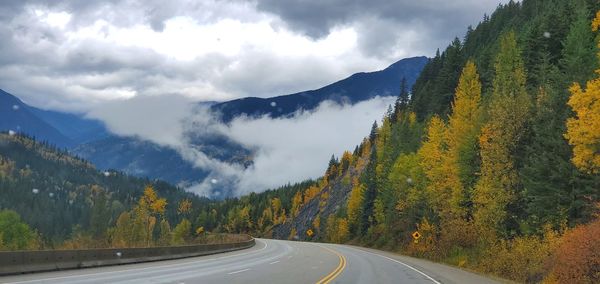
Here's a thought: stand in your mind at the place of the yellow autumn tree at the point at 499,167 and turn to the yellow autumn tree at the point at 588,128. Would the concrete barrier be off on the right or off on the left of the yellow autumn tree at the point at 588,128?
right

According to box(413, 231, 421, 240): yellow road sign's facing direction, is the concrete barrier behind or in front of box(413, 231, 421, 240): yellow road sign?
in front

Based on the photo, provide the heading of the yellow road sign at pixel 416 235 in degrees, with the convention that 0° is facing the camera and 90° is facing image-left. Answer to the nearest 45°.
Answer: approximately 0°

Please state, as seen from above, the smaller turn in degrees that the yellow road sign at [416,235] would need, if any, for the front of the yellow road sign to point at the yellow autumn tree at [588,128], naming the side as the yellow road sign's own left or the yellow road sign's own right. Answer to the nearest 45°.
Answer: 0° — it already faces it

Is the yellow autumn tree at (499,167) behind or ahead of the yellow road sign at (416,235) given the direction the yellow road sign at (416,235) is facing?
ahead

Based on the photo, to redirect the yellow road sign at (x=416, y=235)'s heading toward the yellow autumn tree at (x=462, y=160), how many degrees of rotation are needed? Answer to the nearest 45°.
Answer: approximately 45° to its left
